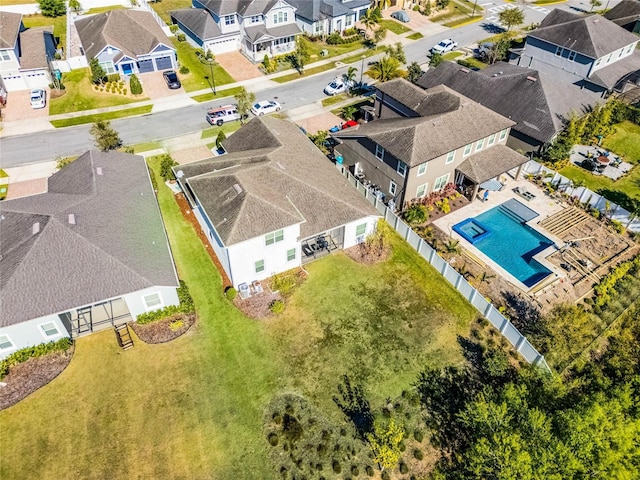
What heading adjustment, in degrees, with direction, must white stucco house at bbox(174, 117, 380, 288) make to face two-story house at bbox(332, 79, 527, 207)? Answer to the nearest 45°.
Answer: approximately 90° to its right

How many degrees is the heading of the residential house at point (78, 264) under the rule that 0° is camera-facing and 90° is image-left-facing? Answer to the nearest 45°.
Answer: approximately 180°

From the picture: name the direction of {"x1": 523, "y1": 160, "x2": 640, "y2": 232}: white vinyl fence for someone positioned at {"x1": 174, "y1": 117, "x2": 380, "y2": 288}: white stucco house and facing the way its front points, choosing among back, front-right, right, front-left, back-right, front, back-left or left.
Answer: back-right

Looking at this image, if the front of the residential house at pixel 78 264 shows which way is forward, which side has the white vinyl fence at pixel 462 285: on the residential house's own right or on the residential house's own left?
on the residential house's own right

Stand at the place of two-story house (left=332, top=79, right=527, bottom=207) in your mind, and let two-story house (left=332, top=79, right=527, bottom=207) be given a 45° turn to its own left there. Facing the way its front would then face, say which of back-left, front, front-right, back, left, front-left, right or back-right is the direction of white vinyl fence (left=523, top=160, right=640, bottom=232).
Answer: back

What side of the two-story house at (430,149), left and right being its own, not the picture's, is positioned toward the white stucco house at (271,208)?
left

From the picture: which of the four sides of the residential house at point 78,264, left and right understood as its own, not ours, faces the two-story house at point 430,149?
right

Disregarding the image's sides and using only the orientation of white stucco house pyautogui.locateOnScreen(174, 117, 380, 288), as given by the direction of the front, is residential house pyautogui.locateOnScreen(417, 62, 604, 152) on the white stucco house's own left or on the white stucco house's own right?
on the white stucco house's own right

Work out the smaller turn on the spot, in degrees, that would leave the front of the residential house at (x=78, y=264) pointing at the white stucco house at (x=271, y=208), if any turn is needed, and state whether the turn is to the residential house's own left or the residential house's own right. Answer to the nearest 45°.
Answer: approximately 90° to the residential house's own right

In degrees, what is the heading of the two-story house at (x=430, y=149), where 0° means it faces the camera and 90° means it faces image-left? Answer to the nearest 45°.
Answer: approximately 135°
